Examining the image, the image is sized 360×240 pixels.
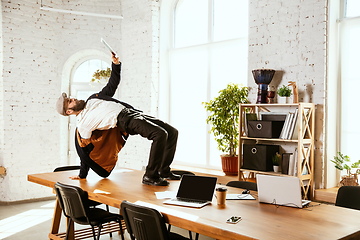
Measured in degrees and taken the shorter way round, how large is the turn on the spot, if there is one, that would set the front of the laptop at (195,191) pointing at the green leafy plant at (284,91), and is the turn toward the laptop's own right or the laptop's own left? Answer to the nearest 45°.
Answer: approximately 180°

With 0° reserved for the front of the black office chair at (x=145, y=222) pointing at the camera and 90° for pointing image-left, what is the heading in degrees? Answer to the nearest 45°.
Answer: approximately 225°

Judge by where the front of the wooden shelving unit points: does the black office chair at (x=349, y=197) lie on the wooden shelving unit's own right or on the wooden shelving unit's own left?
on the wooden shelving unit's own left

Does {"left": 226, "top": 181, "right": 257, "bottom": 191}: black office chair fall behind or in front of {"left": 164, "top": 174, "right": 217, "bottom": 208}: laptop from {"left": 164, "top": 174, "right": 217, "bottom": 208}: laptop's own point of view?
behind

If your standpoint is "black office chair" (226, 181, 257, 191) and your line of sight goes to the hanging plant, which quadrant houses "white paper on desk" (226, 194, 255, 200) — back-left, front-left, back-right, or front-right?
back-left

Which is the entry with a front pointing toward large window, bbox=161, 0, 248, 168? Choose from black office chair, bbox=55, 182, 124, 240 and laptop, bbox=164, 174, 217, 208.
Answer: the black office chair

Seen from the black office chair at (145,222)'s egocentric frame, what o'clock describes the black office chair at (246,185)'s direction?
the black office chair at (246,185) is roughly at 12 o'clock from the black office chair at (145,222).

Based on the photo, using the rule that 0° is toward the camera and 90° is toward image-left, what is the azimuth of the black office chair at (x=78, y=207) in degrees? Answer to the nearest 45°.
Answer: approximately 225°

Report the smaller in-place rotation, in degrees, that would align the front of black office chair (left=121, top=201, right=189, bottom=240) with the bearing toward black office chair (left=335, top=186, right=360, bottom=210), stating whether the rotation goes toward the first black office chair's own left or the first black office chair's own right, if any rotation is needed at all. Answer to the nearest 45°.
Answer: approximately 45° to the first black office chair's own right
